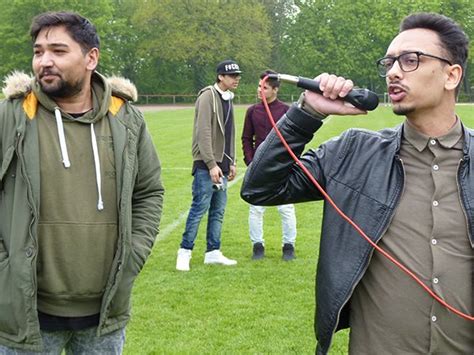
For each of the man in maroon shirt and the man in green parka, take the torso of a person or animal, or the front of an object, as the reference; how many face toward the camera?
2

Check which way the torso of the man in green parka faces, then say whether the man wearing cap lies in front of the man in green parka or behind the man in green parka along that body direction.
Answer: behind

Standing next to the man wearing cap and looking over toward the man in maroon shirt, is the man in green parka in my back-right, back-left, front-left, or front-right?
back-right

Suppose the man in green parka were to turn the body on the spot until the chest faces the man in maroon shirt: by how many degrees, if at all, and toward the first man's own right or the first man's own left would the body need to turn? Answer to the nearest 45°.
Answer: approximately 135° to the first man's own left

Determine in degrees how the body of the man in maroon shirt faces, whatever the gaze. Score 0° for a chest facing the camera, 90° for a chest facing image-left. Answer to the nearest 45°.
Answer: approximately 0°

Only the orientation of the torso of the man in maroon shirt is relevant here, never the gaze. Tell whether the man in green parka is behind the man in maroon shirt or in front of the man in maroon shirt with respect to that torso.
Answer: in front
